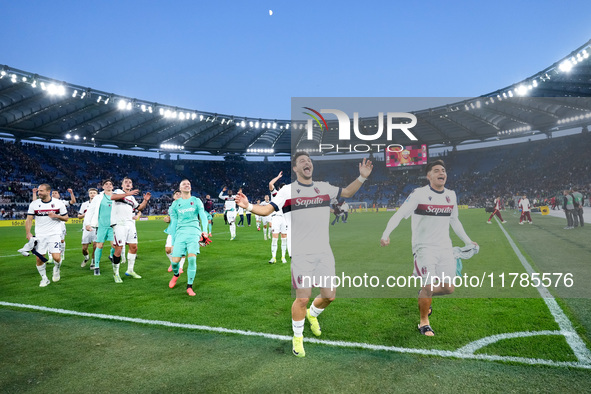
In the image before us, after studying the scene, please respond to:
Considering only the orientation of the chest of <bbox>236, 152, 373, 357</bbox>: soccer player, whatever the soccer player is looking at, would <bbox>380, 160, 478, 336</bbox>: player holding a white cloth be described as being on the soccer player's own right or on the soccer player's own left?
on the soccer player's own left

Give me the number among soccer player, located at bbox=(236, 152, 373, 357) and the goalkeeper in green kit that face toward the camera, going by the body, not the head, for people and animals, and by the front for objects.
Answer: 2

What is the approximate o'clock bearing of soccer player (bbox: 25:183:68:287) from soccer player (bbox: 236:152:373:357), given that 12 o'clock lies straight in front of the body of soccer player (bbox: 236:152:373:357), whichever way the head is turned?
soccer player (bbox: 25:183:68:287) is roughly at 4 o'clock from soccer player (bbox: 236:152:373:357).

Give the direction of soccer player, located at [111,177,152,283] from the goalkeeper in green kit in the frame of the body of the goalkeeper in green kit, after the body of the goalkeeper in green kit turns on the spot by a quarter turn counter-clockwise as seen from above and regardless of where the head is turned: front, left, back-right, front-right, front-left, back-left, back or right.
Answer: back-left

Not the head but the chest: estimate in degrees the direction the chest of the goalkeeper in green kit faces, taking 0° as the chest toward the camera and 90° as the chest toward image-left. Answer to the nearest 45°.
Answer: approximately 0°

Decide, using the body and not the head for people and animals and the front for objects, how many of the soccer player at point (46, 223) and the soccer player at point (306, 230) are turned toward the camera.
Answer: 2

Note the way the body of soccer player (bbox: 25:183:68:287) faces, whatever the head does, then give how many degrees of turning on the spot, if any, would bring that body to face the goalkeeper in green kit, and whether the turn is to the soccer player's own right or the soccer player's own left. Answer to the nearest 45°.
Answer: approximately 45° to the soccer player's own left

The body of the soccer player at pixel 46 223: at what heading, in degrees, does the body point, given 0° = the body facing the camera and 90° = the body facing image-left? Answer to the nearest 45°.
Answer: approximately 0°
